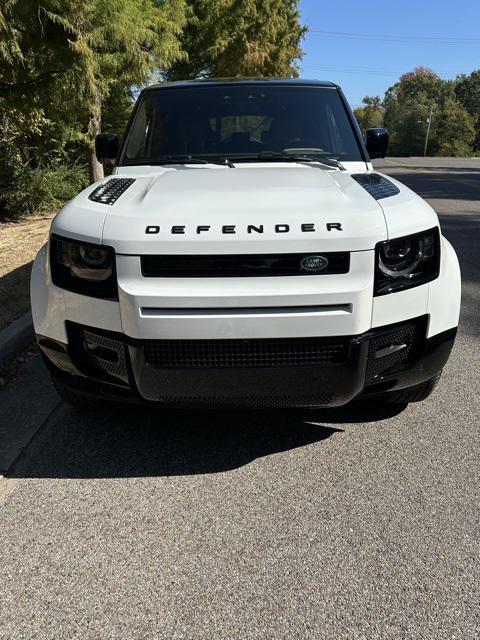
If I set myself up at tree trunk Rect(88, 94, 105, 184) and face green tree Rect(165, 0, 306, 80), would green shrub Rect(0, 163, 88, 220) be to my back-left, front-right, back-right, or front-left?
back-left

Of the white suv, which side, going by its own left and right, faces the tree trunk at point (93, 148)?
back

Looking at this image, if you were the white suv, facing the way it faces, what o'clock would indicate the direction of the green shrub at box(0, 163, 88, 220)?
The green shrub is roughly at 5 o'clock from the white suv.

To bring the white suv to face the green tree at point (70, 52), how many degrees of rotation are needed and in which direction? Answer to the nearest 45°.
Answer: approximately 180°

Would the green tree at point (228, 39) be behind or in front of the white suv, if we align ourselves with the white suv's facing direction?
behind

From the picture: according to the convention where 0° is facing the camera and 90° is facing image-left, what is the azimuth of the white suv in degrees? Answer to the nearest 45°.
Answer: approximately 0°
